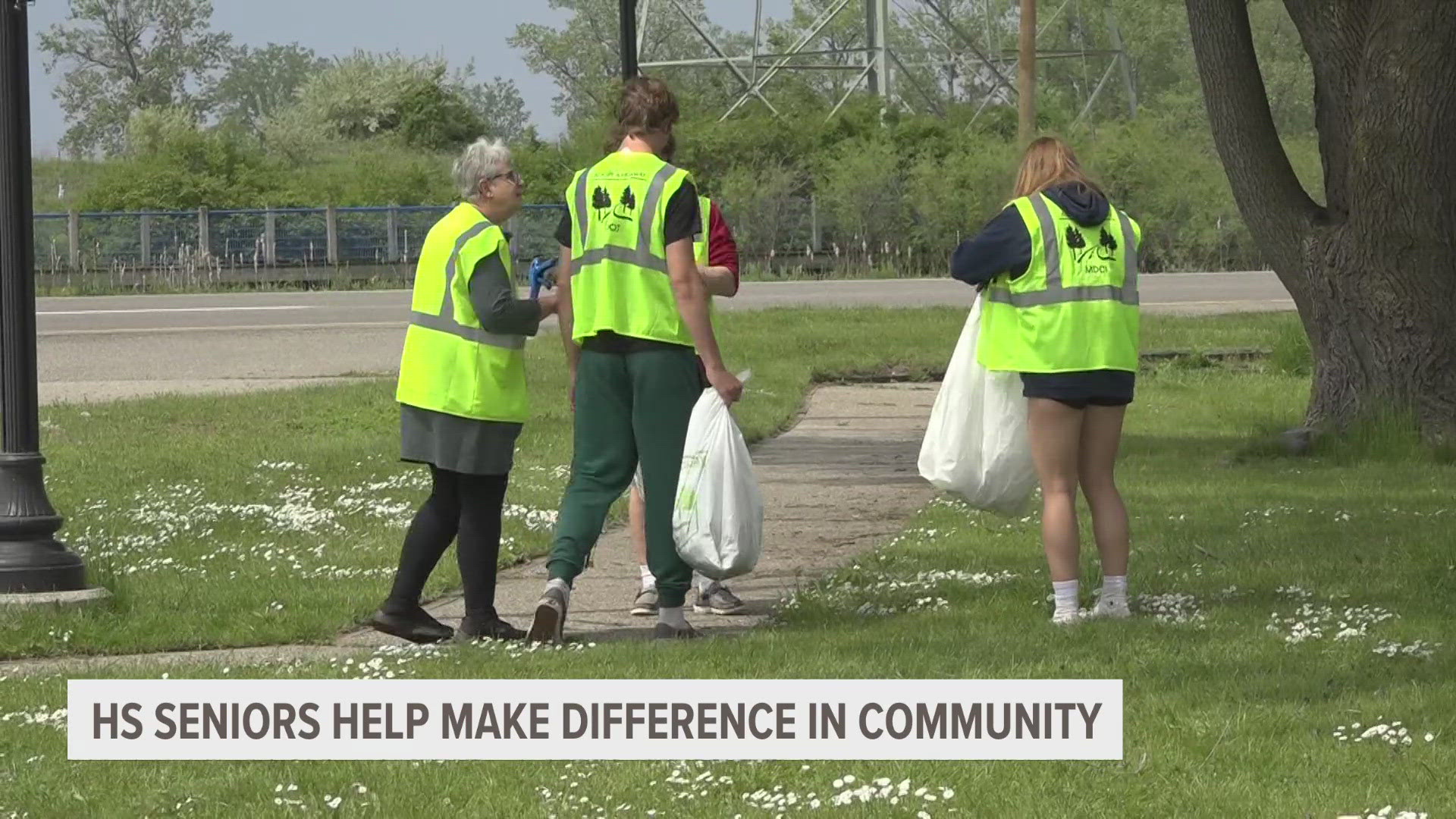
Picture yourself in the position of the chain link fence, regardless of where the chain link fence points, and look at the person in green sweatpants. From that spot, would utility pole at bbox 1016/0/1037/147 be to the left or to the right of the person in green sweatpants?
left

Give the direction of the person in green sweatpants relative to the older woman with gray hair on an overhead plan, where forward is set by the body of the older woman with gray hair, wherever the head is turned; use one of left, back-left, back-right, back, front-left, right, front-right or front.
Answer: front

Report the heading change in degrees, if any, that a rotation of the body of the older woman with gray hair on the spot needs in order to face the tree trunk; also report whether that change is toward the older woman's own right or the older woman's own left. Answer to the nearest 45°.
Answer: approximately 45° to the older woman's own left

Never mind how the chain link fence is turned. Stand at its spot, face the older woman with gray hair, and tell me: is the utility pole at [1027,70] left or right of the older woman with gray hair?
left

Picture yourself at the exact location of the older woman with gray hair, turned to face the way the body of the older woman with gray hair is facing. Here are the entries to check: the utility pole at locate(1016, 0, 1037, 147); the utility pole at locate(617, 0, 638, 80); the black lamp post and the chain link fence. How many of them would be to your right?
0

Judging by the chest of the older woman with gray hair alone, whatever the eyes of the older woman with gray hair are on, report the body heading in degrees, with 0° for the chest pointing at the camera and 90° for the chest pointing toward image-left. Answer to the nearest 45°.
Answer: approximately 270°

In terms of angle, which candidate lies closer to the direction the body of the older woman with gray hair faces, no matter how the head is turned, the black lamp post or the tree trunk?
the tree trunk

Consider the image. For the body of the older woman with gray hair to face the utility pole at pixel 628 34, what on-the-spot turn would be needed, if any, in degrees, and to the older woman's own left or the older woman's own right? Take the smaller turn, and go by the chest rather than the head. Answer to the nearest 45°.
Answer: approximately 90° to the older woman's own left

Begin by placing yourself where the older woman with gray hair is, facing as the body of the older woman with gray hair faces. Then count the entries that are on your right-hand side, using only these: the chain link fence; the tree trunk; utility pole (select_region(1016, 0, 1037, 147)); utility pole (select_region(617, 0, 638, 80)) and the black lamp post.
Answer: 0

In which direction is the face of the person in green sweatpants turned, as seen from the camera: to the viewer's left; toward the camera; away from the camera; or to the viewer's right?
away from the camera

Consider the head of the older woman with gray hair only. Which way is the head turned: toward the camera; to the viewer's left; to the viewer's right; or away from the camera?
to the viewer's right

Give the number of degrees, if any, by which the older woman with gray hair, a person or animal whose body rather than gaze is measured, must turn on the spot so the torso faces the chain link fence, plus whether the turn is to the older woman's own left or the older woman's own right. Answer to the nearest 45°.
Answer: approximately 90° to the older woman's own left

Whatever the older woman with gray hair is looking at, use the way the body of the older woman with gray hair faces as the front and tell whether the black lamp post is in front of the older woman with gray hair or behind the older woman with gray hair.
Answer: behind
